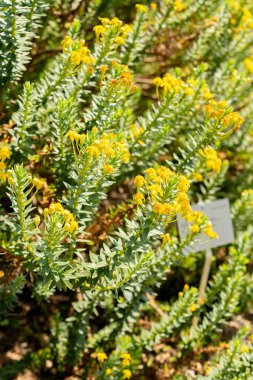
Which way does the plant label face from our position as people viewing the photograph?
facing the viewer
